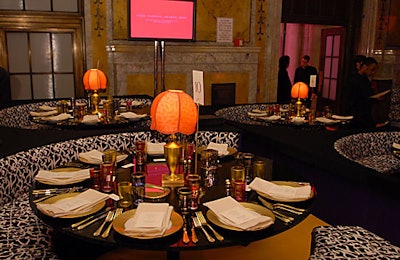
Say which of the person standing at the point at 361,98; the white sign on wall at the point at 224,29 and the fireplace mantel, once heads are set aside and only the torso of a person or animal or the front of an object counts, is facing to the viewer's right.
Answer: the person standing

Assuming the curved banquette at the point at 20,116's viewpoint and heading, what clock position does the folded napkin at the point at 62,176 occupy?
The folded napkin is roughly at 1 o'clock from the curved banquette.

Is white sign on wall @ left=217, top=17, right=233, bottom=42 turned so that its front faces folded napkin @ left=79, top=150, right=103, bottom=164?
yes

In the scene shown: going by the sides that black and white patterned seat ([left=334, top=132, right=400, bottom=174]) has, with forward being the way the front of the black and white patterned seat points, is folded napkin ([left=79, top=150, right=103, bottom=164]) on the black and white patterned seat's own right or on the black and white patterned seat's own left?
on the black and white patterned seat's own right

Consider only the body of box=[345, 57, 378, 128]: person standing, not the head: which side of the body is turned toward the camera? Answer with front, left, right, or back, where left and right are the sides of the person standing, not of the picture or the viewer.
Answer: right

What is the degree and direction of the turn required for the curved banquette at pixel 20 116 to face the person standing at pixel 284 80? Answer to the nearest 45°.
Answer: approximately 90° to its left

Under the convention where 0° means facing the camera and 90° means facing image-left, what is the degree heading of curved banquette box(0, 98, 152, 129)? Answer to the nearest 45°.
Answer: approximately 315°

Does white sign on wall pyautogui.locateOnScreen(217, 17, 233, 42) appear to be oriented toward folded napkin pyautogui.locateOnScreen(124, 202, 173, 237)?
yes

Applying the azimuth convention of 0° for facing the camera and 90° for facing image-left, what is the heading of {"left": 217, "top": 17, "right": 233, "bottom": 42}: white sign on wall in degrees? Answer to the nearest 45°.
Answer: approximately 0°
